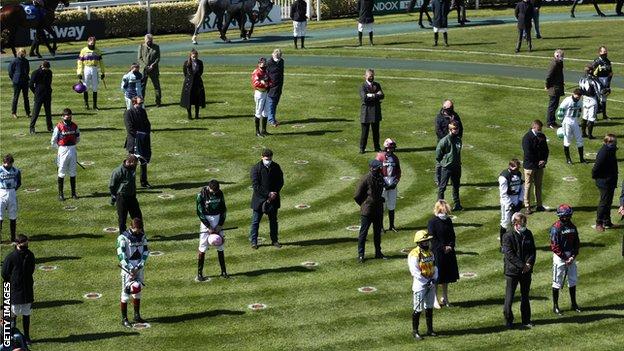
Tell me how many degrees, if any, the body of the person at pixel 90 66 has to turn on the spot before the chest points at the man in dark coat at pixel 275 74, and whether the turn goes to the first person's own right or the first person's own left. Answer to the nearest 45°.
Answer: approximately 45° to the first person's own left

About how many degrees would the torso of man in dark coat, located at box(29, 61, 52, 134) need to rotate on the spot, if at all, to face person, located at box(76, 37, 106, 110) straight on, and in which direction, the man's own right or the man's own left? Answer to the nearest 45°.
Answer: approximately 90° to the man's own left

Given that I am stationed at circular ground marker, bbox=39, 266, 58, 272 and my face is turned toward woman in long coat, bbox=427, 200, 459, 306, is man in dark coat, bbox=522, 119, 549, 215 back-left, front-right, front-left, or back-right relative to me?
front-left

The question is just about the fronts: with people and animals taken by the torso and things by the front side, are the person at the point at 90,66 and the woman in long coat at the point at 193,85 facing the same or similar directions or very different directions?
same or similar directions

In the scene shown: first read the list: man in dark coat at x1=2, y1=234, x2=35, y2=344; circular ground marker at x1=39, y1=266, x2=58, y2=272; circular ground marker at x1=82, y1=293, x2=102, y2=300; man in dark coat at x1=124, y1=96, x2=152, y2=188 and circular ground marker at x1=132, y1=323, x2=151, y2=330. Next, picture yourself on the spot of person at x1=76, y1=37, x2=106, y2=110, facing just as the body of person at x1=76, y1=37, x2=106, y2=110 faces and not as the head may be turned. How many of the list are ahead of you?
5

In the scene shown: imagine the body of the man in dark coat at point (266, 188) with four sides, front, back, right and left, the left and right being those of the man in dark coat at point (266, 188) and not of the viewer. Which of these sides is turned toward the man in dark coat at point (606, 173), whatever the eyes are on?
left

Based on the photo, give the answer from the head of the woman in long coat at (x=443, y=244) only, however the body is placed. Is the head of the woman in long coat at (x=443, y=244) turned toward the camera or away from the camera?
toward the camera

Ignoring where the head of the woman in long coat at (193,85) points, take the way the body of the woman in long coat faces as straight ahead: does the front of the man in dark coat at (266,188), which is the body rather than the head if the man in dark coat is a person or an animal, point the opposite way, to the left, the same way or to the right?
the same way

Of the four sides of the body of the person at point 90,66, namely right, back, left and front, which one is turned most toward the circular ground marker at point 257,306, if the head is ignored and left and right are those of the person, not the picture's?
front

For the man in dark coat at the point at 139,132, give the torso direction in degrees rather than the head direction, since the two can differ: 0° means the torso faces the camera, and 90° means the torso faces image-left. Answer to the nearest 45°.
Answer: approximately 315°

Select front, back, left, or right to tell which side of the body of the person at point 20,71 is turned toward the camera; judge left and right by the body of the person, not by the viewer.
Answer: front

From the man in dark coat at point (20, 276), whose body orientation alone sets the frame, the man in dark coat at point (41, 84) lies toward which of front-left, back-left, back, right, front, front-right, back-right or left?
back-left

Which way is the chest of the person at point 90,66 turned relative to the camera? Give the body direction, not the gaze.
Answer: toward the camera

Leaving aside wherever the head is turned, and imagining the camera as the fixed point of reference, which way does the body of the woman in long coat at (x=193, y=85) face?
toward the camera

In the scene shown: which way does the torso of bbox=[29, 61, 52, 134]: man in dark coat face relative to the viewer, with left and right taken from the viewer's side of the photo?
facing the viewer and to the right of the viewer

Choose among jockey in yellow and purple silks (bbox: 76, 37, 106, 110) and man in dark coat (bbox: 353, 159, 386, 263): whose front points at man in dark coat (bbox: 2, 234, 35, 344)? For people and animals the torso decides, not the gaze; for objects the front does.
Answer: the jockey in yellow and purple silks

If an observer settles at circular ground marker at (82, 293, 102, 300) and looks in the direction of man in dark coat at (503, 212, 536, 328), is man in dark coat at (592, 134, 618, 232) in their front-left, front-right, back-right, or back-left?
front-left

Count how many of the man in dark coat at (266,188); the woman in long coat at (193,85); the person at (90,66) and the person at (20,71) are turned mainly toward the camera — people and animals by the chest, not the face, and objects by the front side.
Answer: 4

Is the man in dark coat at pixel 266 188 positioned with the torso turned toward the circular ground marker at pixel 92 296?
no
